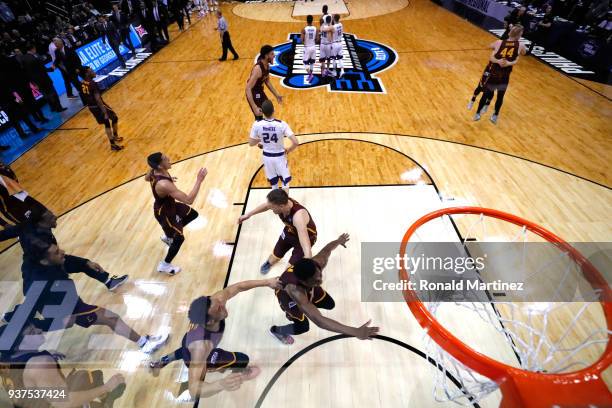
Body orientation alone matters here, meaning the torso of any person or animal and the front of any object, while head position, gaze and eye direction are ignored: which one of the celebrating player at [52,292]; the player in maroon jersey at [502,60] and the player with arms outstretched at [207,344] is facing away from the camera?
the player in maroon jersey

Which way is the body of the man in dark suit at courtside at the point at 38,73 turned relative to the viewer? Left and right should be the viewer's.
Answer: facing to the right of the viewer

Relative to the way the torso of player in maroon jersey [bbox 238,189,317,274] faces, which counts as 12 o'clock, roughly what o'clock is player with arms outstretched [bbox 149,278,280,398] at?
The player with arms outstretched is roughly at 12 o'clock from the player in maroon jersey.

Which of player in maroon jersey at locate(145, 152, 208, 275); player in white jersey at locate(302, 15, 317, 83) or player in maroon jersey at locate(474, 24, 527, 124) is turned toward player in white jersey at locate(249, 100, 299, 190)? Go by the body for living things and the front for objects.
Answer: player in maroon jersey at locate(145, 152, 208, 275)

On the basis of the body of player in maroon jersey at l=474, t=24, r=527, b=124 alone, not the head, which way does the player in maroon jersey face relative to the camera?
away from the camera

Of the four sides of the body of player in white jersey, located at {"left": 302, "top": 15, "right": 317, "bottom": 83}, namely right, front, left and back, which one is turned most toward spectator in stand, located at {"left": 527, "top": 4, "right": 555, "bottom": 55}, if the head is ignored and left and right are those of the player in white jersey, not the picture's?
right

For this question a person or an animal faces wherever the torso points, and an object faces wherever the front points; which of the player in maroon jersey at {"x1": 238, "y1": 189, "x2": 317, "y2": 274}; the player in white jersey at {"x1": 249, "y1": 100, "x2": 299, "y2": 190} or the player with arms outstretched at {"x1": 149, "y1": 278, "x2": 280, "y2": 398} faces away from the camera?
the player in white jersey

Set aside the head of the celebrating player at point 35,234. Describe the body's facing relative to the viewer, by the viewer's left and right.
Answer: facing to the right of the viewer

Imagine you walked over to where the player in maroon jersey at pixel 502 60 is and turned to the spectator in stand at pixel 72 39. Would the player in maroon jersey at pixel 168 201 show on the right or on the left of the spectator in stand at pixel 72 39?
left

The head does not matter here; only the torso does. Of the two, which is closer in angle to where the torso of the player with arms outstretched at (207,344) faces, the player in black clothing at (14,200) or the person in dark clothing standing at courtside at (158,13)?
the person in dark clothing standing at courtside
